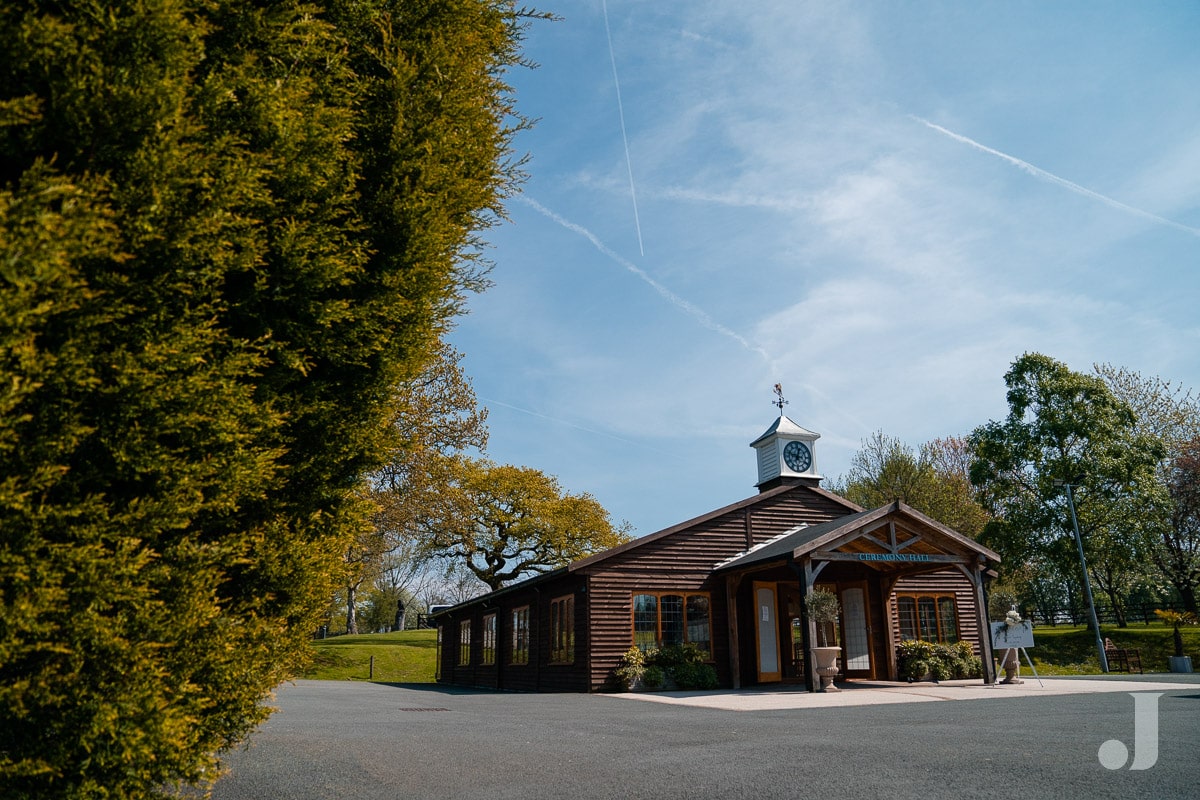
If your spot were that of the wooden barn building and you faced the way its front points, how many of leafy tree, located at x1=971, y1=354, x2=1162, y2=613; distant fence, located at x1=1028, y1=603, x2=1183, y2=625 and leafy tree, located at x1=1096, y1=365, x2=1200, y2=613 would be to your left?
3

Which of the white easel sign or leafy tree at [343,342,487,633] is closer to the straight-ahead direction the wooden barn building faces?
the white easel sign

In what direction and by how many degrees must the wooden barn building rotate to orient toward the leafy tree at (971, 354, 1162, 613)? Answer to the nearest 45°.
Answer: approximately 90° to its left

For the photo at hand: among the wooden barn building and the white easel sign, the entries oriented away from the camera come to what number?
0

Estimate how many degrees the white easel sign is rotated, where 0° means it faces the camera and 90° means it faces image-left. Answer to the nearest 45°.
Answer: approximately 0°

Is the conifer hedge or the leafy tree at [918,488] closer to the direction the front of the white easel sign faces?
the conifer hedge

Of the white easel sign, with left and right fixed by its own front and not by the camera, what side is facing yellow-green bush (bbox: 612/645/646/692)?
right

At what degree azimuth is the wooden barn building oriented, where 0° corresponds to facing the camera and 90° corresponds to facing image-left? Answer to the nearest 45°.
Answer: approximately 315°

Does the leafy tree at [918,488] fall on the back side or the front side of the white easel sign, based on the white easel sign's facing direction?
on the back side
